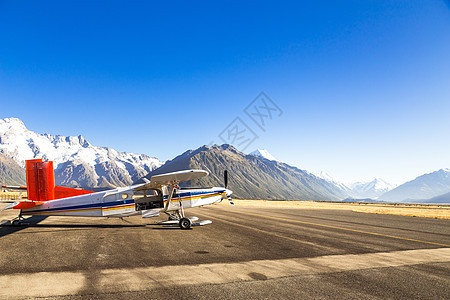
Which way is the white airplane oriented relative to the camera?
to the viewer's right
